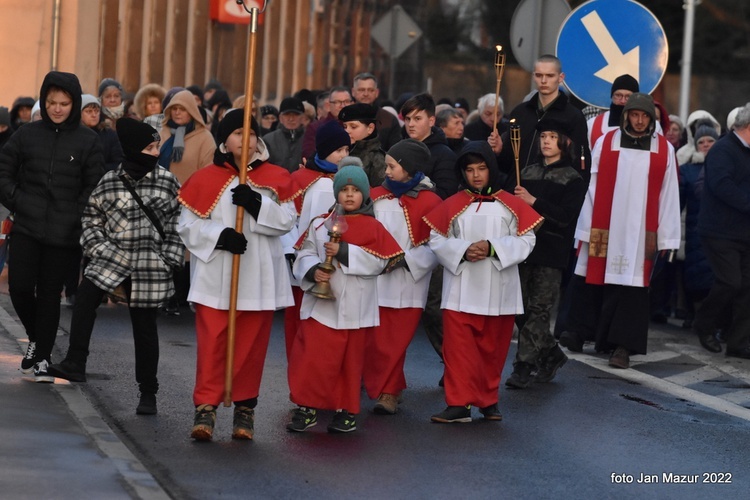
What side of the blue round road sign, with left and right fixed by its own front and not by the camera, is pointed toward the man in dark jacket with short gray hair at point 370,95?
right

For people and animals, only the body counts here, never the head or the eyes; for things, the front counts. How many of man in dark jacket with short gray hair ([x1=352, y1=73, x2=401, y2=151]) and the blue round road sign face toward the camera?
2

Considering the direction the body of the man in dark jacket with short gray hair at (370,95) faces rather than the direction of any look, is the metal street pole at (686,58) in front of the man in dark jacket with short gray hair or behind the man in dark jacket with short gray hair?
behind

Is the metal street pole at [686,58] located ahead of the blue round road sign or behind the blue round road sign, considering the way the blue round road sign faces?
behind

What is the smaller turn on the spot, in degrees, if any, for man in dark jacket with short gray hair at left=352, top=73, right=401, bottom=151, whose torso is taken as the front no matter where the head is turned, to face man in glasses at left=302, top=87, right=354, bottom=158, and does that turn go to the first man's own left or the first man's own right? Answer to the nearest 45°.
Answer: approximately 135° to the first man's own right

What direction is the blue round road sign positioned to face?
toward the camera

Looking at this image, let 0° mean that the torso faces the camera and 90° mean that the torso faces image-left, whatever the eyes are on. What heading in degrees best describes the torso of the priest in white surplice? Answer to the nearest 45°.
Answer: approximately 0°

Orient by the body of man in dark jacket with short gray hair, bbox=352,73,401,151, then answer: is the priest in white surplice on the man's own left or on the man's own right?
on the man's own left

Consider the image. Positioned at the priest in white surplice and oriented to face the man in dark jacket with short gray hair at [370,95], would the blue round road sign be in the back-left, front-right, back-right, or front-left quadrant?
front-right

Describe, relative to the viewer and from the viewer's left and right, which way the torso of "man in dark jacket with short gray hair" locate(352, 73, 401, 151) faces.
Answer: facing the viewer

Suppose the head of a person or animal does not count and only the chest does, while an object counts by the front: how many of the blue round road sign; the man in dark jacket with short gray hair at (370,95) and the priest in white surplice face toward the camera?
3
